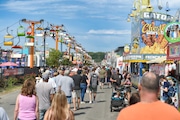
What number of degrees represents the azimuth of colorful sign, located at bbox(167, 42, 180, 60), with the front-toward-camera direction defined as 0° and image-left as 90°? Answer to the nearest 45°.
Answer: approximately 0°

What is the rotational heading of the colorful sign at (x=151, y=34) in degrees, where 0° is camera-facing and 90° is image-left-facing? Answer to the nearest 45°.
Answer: approximately 0°
